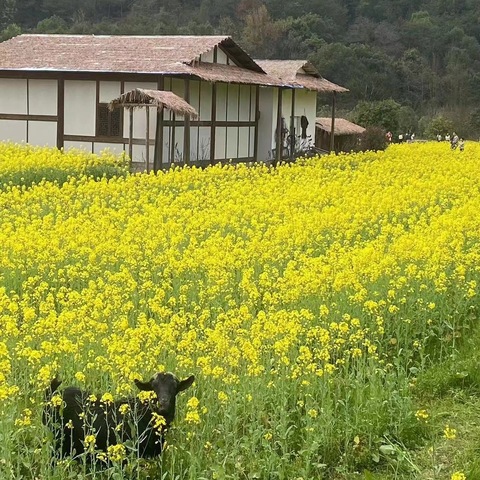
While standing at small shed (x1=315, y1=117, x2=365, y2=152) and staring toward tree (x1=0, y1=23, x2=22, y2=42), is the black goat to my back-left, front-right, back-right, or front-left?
back-left

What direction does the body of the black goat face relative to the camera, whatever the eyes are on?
to the viewer's right

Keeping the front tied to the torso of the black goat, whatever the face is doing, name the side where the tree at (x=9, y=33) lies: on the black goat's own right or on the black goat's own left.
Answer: on the black goat's own left

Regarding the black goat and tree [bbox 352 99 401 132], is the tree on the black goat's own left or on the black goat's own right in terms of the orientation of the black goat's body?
on the black goat's own left

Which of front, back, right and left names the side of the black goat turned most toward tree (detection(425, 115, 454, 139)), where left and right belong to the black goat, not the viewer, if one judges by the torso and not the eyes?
left

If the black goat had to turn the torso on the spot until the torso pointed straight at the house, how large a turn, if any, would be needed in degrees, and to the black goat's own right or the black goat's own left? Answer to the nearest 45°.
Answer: approximately 90° to the black goat's own left

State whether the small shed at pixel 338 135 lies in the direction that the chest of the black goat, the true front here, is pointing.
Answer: no

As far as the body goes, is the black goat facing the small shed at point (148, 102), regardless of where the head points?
no
